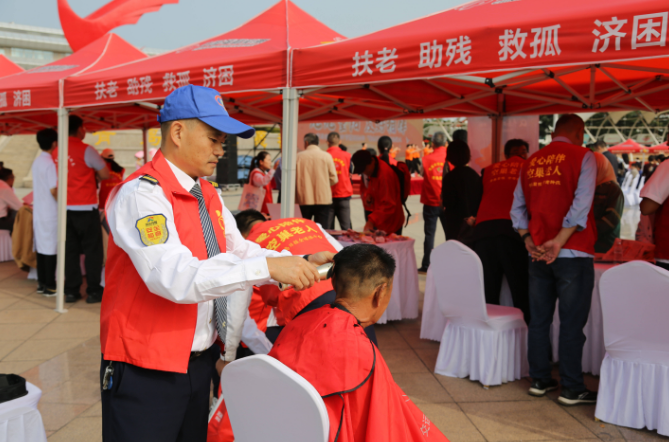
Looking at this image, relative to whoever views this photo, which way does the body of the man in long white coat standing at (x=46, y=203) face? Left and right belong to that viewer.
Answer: facing away from the viewer and to the right of the viewer

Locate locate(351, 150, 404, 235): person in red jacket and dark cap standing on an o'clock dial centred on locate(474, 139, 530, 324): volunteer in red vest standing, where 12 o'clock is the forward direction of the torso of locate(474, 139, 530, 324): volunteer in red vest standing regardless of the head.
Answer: locate(351, 150, 404, 235): person in red jacket and dark cap standing is roughly at 9 o'clock from locate(474, 139, 530, 324): volunteer in red vest standing.

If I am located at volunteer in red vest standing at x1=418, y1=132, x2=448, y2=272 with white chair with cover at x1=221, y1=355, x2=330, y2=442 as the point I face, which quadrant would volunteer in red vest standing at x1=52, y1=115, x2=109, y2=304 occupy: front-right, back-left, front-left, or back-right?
front-right

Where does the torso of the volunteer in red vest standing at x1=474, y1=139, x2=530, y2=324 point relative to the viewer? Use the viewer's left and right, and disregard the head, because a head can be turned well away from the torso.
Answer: facing away from the viewer and to the right of the viewer

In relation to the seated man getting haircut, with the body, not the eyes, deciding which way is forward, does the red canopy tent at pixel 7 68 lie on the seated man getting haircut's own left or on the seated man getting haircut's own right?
on the seated man getting haircut's own left

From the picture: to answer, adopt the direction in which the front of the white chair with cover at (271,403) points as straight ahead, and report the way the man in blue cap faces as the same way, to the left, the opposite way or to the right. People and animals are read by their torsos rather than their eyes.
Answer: to the right

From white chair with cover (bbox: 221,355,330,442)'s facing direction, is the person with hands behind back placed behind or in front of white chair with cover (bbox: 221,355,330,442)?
in front

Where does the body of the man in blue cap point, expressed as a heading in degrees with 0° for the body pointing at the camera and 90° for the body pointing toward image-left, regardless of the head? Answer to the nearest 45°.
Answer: approximately 315°

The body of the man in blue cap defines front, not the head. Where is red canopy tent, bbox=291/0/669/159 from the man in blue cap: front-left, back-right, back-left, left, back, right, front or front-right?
left

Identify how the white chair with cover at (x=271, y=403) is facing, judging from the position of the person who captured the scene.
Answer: facing away from the viewer and to the right of the viewer

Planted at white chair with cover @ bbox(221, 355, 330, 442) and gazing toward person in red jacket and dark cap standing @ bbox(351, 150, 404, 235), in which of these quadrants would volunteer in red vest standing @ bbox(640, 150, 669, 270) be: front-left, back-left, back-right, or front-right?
front-right

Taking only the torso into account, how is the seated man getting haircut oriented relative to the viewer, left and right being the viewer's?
facing away from the viewer and to the right of the viewer

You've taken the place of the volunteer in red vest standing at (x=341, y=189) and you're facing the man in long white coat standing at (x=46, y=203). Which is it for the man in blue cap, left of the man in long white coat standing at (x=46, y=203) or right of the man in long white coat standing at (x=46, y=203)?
left
